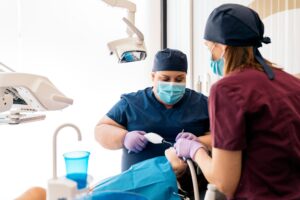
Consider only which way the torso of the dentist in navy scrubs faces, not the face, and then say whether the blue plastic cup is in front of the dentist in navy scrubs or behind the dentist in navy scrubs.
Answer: in front

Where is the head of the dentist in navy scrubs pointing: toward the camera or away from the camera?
toward the camera

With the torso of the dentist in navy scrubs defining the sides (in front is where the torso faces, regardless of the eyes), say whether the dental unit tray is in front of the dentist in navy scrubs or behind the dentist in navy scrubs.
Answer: in front

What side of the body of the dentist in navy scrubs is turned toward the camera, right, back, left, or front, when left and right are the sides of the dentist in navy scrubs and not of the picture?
front
